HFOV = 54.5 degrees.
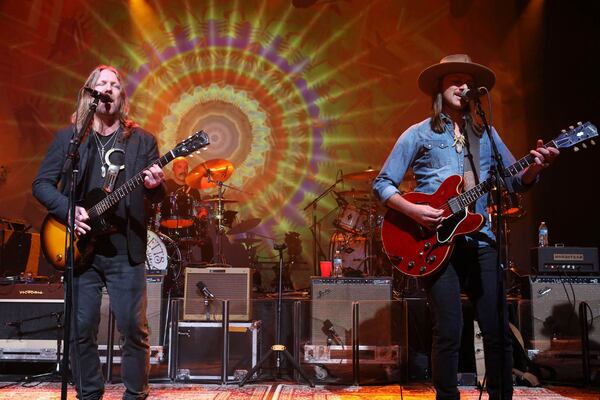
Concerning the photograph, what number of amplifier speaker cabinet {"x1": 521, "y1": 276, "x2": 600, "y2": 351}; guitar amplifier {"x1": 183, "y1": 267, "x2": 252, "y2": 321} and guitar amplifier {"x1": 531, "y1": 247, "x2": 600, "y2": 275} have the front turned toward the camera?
3

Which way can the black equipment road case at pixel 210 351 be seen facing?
toward the camera

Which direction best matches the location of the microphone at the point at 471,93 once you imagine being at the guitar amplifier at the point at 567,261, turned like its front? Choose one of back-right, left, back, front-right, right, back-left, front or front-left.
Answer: front

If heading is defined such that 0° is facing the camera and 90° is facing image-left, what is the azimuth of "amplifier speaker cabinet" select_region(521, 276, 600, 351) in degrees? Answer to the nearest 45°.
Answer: approximately 0°

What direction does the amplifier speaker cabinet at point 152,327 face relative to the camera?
toward the camera

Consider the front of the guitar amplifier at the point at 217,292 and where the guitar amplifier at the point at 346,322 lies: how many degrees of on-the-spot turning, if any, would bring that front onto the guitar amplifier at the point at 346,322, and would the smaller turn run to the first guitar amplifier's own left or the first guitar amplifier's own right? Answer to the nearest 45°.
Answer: approximately 45° to the first guitar amplifier's own left

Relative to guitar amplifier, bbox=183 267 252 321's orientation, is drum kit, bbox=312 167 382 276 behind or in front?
behind

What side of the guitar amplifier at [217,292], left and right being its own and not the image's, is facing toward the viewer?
front

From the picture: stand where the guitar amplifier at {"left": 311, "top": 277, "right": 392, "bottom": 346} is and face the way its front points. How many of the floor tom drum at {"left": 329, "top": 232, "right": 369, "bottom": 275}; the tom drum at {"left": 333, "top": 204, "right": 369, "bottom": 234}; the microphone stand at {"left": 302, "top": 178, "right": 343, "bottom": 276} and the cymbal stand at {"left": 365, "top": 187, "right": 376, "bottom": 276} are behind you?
4

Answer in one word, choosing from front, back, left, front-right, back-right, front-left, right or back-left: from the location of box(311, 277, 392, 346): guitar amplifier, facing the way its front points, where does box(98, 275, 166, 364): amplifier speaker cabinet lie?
right

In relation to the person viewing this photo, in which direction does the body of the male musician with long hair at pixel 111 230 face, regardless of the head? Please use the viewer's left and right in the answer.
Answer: facing the viewer
